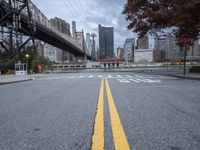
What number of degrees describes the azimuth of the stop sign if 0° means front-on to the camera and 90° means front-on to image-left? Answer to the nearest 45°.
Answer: approximately 0°
